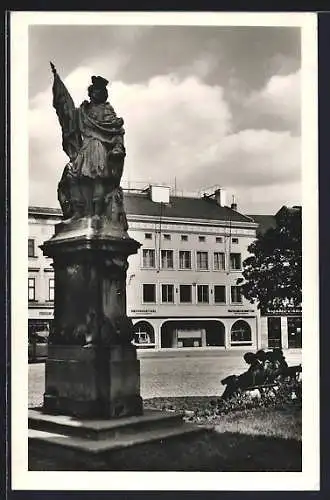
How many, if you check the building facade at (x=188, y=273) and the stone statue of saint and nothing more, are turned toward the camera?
2

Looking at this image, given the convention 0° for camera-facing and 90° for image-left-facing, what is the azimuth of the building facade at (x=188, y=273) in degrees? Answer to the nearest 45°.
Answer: approximately 0°

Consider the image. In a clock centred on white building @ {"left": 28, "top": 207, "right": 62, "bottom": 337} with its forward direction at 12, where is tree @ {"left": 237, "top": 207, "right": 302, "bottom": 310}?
The tree is roughly at 9 o'clock from the white building.

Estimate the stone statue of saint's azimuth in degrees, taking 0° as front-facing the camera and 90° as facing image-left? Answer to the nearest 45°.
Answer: approximately 0°
